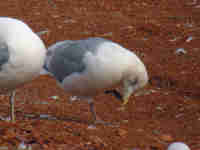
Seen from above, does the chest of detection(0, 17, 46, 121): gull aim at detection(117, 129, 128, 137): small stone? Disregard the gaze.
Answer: yes

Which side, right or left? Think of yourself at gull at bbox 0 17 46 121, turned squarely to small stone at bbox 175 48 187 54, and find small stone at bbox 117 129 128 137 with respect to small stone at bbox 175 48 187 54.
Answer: right

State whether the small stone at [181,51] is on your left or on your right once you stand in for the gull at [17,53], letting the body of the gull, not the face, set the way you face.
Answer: on your left

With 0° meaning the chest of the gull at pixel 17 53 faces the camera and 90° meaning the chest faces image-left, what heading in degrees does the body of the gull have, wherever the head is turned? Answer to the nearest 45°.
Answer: approximately 270°
